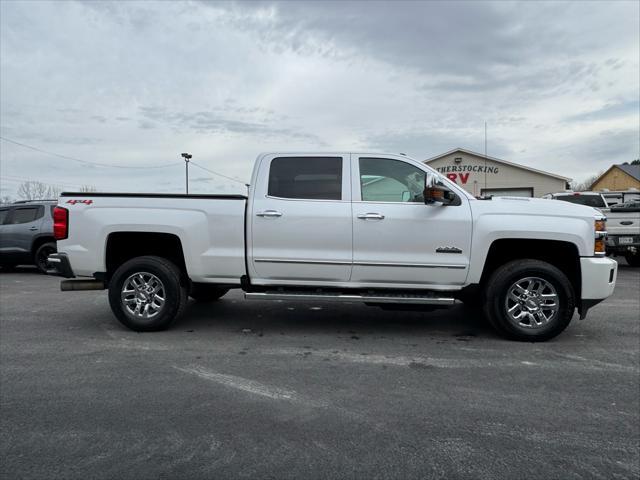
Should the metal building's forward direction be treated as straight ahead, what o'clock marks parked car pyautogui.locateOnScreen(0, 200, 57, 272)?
The parked car is roughly at 1 o'clock from the metal building.

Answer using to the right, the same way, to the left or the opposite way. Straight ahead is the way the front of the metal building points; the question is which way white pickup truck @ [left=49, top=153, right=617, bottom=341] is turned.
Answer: to the left

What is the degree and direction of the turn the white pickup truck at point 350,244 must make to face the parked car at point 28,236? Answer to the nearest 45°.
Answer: approximately 135° to its left

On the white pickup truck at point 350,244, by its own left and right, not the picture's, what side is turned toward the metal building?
left

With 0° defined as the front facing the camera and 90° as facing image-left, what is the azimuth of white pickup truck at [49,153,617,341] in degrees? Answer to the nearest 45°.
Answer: approximately 270°

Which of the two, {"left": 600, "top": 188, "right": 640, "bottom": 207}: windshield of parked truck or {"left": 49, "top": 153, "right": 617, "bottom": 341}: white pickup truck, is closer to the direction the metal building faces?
the white pickup truck

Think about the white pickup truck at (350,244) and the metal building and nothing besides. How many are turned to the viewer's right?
1

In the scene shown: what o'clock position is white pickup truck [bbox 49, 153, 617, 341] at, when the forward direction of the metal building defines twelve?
The white pickup truck is roughly at 12 o'clock from the metal building.
